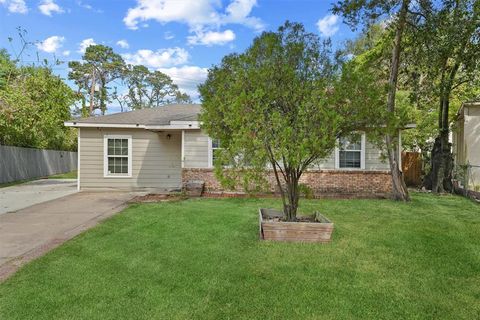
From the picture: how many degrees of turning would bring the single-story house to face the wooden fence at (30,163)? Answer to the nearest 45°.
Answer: approximately 135° to its right

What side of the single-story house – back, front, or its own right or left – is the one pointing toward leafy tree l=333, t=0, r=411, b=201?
left

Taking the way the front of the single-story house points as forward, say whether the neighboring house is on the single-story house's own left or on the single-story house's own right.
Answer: on the single-story house's own left

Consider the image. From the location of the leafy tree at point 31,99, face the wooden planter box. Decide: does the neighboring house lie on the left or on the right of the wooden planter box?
left

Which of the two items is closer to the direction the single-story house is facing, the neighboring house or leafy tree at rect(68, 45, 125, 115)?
the neighboring house

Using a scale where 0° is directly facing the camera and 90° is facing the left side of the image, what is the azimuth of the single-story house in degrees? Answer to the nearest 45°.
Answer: approximately 0°

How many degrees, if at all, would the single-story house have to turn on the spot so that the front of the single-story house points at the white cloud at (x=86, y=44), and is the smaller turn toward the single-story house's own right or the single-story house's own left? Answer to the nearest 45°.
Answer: approximately 135° to the single-story house's own right

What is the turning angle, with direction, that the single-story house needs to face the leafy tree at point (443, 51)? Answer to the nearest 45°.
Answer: approximately 90° to its left
